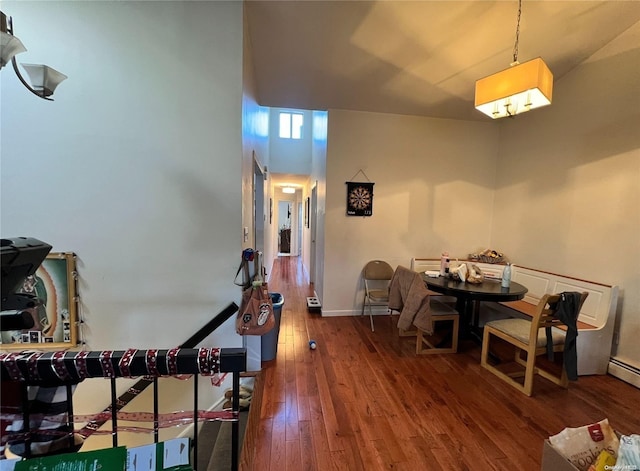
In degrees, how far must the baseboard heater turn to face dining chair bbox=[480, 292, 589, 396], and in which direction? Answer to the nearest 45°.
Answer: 0° — it already faces it

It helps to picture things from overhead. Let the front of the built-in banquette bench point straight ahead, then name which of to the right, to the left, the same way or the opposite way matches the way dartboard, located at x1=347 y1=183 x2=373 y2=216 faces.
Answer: to the left

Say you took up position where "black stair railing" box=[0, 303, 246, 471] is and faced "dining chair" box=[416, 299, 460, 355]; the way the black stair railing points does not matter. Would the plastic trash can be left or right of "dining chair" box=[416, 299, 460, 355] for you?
left

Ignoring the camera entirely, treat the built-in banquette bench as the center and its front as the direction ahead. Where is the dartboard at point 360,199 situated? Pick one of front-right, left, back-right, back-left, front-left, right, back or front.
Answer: front-right

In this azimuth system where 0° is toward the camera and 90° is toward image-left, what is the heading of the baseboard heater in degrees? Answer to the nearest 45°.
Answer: approximately 45°

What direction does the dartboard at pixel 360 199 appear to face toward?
toward the camera

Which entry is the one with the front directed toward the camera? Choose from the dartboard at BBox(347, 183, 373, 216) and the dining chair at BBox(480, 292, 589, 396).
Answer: the dartboard

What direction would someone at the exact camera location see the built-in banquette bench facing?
facing the viewer and to the left of the viewer

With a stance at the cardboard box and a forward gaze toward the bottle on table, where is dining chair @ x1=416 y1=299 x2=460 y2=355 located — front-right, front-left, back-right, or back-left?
front-left

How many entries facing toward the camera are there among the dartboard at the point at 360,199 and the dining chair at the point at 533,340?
1

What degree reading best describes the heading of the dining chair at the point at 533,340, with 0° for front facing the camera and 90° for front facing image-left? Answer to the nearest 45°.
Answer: approximately 135°
